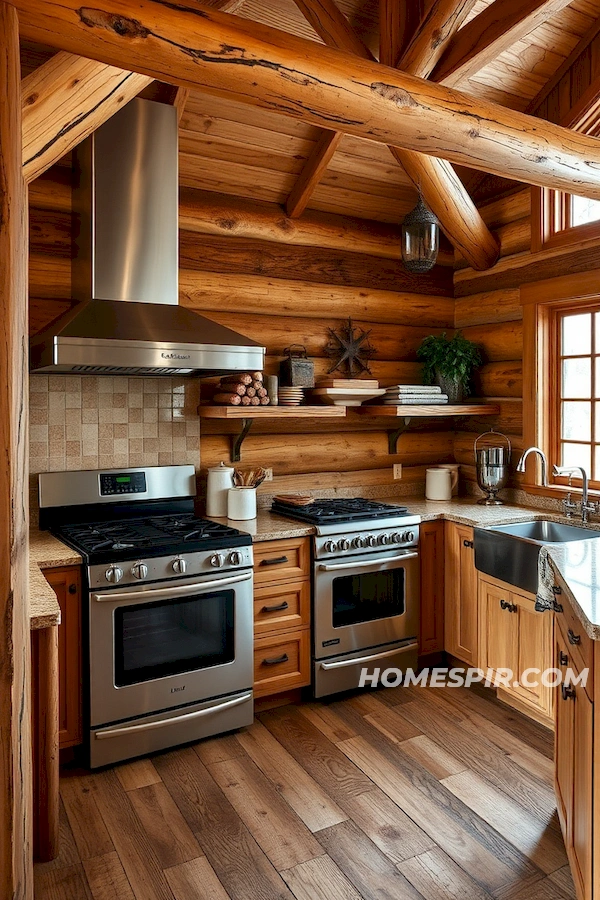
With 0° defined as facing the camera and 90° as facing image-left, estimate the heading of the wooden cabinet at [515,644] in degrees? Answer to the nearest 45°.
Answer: approximately 45°

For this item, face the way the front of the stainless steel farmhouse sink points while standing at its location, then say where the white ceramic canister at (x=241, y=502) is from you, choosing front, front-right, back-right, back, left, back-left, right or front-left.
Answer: front-right

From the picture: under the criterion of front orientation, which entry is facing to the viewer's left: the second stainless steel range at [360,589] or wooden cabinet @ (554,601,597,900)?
the wooden cabinet

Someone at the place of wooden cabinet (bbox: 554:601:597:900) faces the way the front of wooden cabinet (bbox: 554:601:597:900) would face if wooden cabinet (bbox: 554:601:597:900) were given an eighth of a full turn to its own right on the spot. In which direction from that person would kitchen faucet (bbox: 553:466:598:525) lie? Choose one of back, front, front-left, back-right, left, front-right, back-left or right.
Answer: front-right

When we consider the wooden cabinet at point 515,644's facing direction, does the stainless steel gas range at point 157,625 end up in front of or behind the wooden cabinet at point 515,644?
in front

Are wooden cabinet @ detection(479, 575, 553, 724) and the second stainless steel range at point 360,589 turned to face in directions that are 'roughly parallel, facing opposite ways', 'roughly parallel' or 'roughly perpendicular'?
roughly perpendicular

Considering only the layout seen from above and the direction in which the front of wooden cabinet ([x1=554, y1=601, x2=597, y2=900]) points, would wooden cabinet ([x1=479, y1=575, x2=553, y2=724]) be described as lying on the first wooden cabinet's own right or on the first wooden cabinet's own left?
on the first wooden cabinet's own right

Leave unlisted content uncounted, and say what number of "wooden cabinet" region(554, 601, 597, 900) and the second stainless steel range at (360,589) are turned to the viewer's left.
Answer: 1

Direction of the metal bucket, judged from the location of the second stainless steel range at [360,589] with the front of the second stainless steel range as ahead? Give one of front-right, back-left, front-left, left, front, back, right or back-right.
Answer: left

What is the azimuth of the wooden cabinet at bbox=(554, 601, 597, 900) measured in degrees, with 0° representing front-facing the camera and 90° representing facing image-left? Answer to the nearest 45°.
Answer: approximately 90°
